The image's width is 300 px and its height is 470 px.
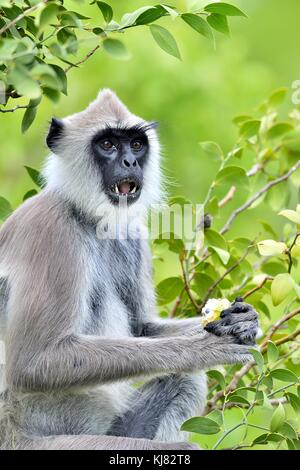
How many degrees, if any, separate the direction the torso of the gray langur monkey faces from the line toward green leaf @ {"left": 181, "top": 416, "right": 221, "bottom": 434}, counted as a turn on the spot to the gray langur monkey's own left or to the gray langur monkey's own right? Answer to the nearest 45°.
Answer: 0° — it already faces it

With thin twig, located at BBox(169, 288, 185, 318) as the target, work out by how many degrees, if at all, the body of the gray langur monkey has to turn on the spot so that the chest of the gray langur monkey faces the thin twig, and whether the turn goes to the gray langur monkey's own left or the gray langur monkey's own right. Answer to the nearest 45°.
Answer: approximately 90° to the gray langur monkey's own left

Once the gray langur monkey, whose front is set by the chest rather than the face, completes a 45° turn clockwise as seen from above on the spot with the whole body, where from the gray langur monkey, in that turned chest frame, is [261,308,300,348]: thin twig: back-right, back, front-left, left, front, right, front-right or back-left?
left

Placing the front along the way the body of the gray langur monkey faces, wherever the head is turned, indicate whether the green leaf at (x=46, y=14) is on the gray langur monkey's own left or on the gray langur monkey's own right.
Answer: on the gray langur monkey's own right

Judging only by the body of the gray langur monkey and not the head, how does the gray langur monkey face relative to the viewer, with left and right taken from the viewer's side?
facing the viewer and to the right of the viewer
